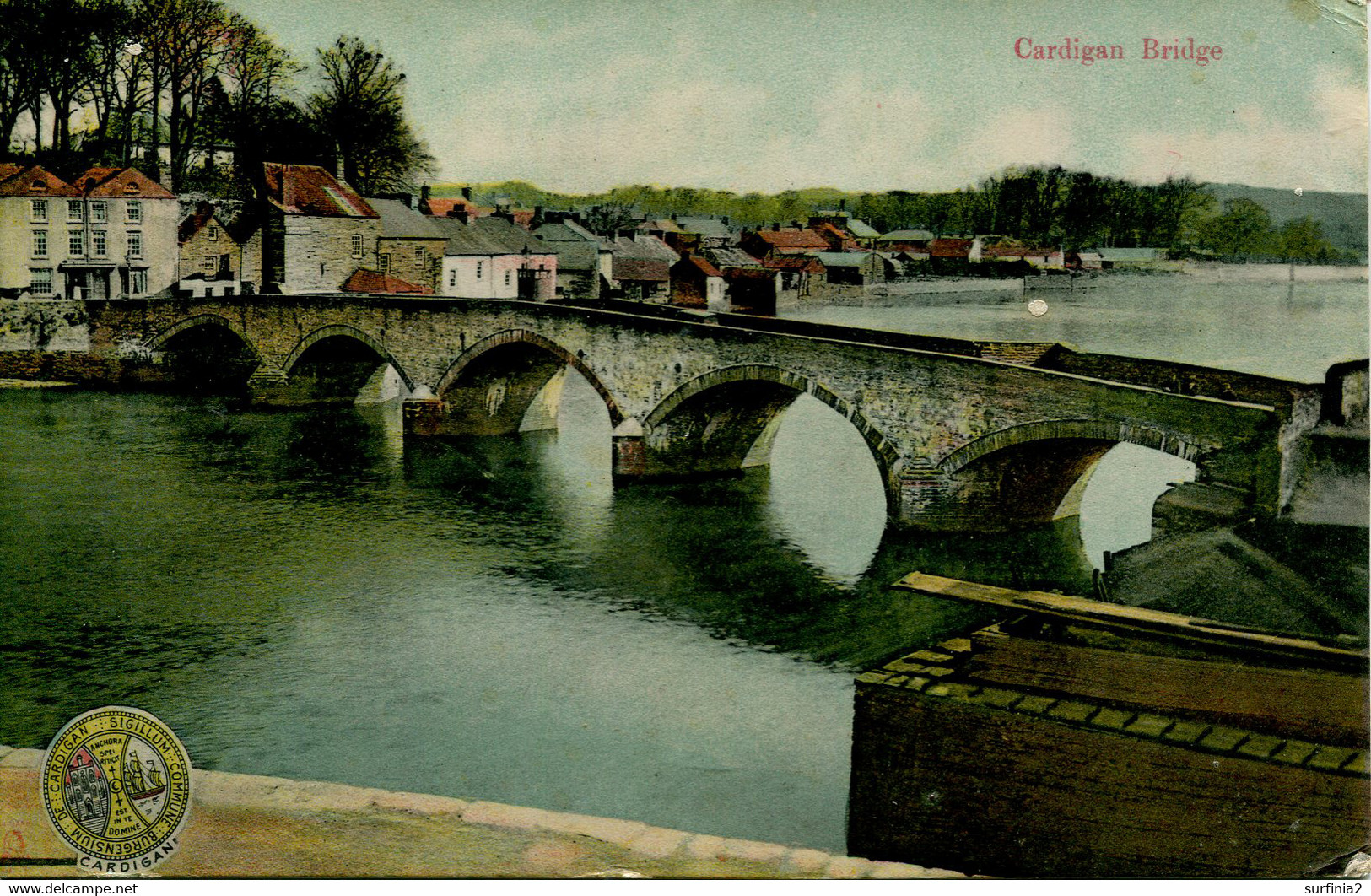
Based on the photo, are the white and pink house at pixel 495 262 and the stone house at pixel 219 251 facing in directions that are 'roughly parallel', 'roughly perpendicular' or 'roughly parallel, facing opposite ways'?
roughly parallel

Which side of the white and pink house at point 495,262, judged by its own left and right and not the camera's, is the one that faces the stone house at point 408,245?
right

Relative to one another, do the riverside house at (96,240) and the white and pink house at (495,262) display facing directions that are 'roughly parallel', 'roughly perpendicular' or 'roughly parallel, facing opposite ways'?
roughly parallel

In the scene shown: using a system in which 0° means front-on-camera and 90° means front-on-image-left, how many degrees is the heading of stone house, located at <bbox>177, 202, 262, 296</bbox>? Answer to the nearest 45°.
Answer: approximately 0°

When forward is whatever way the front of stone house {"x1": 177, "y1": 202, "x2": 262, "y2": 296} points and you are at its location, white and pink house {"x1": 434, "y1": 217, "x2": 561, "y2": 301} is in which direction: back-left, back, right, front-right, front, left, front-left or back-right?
left

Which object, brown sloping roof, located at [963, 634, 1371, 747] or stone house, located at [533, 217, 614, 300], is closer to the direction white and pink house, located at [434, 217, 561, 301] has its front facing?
the brown sloping roof

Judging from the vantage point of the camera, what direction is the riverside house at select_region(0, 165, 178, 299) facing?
facing the viewer

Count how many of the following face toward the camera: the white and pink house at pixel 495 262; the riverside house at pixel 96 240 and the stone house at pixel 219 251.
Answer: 3

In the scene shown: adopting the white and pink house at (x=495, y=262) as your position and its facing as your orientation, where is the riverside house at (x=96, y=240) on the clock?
The riverside house is roughly at 3 o'clock from the white and pink house.
